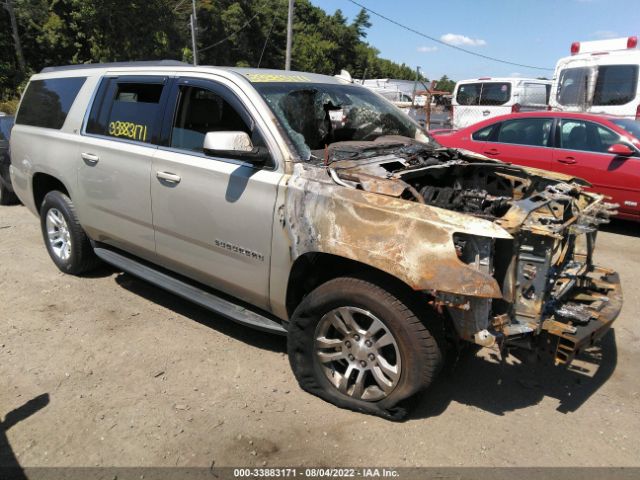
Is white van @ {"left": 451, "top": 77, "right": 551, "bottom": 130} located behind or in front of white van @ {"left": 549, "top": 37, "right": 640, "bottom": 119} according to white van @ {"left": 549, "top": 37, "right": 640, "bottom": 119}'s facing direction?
in front

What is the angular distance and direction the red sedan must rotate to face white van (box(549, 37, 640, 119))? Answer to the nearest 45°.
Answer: approximately 135° to its left

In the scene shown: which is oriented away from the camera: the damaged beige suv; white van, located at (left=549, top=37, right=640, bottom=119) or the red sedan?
the white van

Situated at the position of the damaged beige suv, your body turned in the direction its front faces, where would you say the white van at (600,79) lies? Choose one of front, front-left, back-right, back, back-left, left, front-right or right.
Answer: left

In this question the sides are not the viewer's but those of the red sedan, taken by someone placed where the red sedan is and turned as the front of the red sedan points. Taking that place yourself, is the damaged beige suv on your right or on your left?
on your right

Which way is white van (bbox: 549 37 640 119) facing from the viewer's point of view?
away from the camera

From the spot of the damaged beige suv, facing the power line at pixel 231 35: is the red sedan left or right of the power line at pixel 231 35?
right

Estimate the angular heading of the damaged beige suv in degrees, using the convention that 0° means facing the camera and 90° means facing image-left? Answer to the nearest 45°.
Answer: approximately 315°

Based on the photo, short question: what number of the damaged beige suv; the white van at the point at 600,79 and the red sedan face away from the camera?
1

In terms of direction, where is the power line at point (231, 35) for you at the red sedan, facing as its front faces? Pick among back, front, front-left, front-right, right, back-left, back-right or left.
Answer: back

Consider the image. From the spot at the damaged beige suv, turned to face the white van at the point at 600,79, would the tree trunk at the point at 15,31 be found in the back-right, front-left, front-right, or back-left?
front-left
